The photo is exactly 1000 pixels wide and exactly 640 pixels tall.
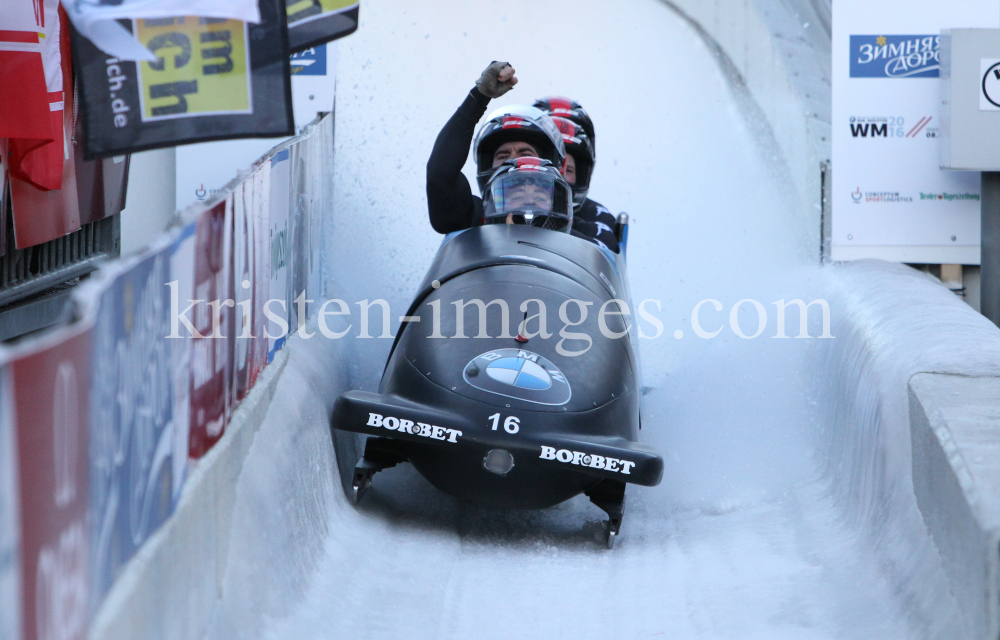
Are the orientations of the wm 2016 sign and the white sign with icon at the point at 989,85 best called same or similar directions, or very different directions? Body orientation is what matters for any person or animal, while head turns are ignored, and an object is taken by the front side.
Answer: same or similar directions

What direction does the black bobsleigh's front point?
toward the camera

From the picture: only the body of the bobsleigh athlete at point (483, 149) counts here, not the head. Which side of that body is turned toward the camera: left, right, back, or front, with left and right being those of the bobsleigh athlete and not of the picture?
front

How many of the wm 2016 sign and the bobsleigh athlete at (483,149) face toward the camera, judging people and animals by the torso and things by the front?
2

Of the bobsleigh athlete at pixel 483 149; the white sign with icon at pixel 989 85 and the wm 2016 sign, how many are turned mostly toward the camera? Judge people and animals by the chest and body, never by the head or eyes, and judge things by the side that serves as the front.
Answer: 3

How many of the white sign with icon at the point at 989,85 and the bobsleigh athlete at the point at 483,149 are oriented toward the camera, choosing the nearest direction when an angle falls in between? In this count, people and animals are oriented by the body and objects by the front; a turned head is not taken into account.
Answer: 2

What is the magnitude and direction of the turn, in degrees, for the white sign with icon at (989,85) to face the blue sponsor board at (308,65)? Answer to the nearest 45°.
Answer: approximately 90° to its right

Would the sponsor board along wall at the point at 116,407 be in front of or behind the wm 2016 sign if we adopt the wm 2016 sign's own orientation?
in front
